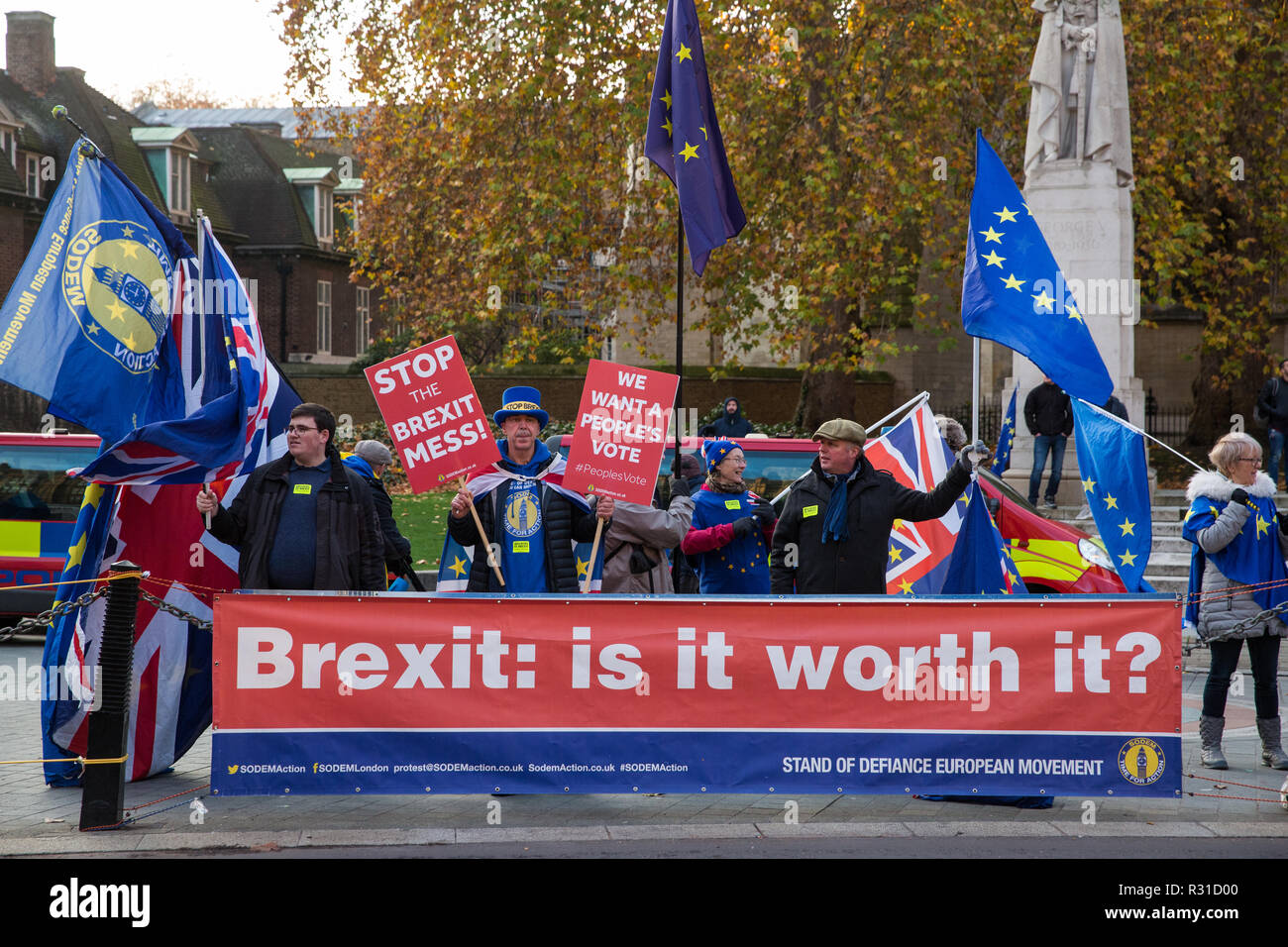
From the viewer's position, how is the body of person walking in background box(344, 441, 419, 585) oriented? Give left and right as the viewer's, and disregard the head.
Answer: facing to the right of the viewer

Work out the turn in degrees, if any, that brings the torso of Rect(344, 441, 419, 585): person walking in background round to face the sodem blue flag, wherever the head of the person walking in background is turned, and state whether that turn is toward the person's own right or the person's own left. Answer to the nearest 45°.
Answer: approximately 135° to the person's own right

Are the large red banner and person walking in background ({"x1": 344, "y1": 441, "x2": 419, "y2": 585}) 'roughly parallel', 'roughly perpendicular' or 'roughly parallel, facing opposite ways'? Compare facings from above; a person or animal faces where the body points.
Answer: roughly perpendicular

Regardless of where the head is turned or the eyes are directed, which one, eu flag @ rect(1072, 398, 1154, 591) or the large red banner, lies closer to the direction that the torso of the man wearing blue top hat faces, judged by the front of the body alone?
the large red banner

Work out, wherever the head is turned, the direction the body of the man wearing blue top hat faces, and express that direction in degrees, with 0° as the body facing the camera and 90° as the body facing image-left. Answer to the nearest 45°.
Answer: approximately 0°

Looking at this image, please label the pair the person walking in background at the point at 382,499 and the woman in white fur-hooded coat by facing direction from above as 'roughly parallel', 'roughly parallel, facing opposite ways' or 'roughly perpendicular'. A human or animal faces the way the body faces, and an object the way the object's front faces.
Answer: roughly perpendicular

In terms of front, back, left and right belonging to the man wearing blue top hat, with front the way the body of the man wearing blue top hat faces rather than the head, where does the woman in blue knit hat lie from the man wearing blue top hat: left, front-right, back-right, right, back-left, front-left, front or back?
back-left
